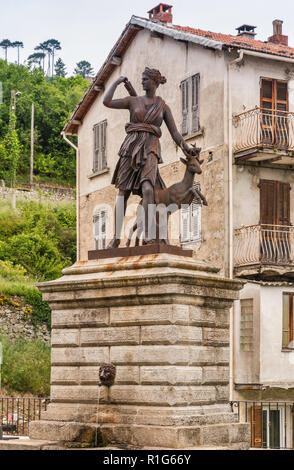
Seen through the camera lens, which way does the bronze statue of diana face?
facing the viewer

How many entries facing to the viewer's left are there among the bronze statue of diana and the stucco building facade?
0

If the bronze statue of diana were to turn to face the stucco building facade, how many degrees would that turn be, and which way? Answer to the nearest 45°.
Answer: approximately 180°

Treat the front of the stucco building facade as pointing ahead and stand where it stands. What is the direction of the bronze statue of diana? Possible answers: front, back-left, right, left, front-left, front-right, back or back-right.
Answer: front-right

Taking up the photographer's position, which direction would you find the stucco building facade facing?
facing the viewer and to the right of the viewer

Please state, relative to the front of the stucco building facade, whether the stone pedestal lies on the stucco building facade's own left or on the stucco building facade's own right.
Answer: on the stucco building facade's own right
